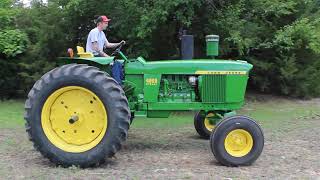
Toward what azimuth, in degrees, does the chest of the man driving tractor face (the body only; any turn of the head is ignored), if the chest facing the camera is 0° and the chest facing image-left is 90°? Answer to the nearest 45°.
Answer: approximately 270°

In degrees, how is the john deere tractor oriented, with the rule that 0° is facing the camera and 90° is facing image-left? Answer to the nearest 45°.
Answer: approximately 270°
